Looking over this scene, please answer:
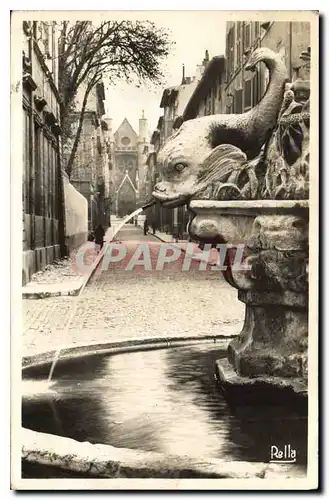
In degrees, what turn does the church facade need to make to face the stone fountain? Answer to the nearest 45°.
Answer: approximately 45° to its left

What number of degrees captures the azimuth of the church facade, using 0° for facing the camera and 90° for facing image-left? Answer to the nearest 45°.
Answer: approximately 0°
